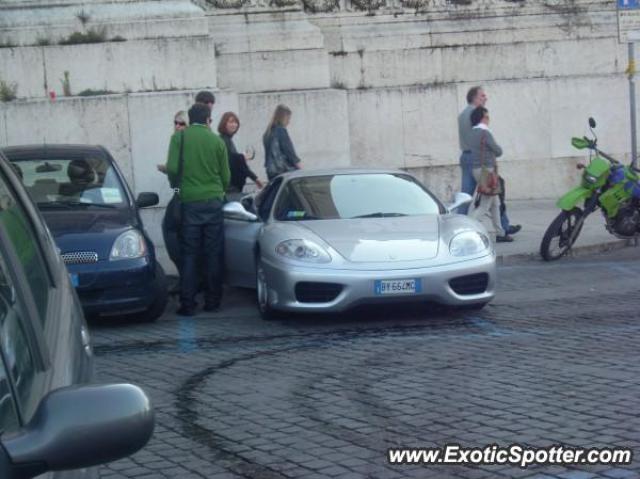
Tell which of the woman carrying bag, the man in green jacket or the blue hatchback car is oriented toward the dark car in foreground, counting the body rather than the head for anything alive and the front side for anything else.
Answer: the blue hatchback car

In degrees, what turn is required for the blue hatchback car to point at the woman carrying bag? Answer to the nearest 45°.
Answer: approximately 135° to its left

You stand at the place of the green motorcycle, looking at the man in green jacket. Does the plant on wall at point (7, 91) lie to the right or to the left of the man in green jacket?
right

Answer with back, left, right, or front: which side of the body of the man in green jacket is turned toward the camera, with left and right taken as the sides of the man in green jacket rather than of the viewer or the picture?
back

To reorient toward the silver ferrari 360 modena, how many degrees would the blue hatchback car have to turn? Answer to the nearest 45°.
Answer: approximately 45° to its left

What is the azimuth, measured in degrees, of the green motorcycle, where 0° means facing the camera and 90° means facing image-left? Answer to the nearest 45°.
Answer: approximately 45°

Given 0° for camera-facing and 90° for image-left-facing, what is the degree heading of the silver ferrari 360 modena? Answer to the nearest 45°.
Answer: approximately 0°

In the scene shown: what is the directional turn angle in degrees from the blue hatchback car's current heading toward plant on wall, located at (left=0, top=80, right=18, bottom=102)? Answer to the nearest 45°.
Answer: approximately 180°

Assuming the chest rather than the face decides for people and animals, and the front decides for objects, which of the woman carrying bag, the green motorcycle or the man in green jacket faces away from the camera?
the man in green jacket

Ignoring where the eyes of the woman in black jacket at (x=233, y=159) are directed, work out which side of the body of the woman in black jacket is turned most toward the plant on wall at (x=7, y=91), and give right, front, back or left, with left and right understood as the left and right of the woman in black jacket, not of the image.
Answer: back

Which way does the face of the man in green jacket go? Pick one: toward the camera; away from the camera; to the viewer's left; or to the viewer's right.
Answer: away from the camera

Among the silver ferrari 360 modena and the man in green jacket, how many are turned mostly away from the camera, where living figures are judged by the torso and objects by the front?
1
